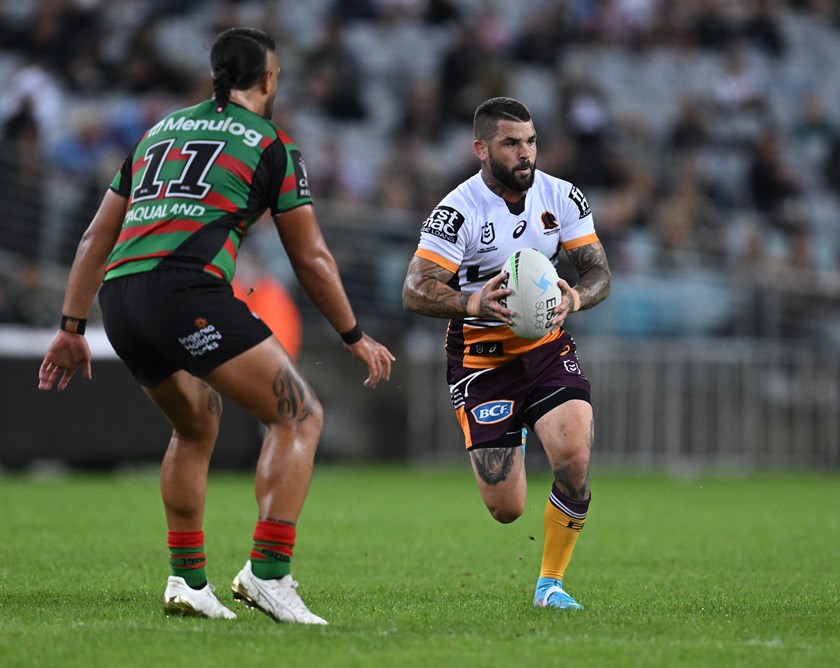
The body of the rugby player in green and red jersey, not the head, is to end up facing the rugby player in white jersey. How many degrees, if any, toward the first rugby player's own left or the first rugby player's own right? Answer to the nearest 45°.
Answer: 0° — they already face them

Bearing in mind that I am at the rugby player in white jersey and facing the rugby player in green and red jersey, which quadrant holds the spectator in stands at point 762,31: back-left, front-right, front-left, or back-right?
back-right

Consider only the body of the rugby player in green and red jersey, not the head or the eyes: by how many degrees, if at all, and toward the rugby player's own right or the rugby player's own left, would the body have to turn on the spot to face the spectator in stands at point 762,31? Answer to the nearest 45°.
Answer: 0° — they already face them

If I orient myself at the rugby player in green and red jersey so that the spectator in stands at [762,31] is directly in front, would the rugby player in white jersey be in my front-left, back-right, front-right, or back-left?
front-right

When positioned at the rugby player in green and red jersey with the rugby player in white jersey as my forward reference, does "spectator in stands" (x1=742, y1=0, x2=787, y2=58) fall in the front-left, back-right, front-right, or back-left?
front-left

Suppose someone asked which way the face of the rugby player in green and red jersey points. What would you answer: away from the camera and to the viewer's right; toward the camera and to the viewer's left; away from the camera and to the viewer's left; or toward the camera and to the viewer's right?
away from the camera and to the viewer's right

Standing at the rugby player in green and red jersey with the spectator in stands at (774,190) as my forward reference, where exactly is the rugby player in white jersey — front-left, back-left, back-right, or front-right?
front-right

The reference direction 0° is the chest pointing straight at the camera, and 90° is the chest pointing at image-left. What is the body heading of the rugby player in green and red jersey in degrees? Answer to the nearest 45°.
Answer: approximately 225°

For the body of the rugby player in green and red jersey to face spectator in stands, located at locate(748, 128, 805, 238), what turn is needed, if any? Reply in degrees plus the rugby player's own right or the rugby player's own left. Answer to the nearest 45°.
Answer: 0° — they already face them
